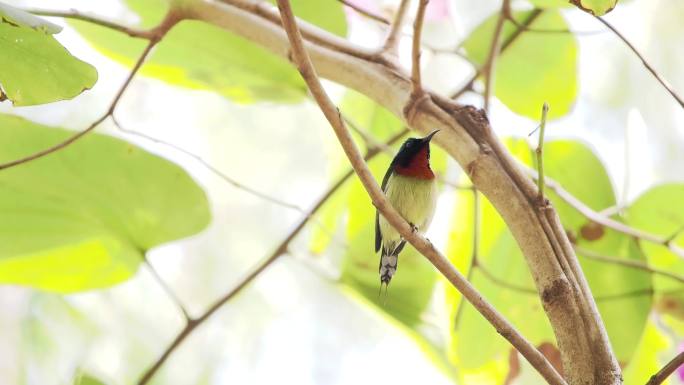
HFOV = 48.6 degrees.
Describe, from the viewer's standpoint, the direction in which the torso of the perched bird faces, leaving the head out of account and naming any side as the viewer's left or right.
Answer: facing the viewer and to the right of the viewer
